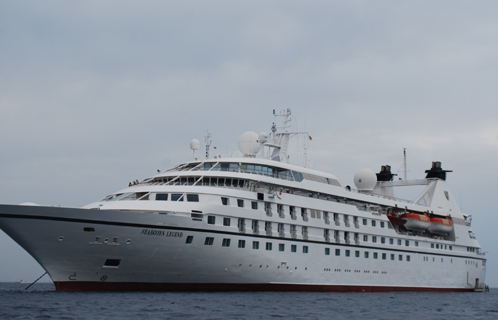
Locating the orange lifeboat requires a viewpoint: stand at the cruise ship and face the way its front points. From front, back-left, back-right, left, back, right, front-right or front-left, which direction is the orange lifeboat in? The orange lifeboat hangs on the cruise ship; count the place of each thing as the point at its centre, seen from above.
back

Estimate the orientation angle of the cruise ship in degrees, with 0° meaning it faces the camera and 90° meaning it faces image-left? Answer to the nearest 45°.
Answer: approximately 45°
